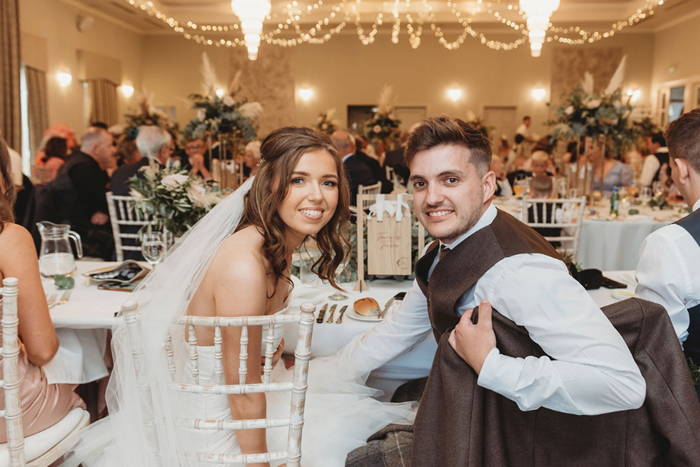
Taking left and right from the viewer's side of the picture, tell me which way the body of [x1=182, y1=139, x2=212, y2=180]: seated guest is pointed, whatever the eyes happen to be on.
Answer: facing the viewer

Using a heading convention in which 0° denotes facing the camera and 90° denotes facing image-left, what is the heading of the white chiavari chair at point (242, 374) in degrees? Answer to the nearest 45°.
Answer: approximately 180°

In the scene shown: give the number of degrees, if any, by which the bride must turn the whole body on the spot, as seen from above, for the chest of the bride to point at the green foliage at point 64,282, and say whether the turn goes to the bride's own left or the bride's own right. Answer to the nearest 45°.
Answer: approximately 135° to the bride's own left

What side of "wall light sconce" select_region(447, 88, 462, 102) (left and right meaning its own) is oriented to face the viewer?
front

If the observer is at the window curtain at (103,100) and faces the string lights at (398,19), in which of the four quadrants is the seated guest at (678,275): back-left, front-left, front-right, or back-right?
front-right

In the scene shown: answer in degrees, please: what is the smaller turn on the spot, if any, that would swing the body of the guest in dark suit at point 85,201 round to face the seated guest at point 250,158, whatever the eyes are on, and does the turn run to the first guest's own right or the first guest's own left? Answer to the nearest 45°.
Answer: approximately 45° to the first guest's own left

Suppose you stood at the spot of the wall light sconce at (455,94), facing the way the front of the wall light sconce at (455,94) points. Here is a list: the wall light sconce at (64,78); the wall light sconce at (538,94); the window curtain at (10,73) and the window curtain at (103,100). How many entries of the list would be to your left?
1

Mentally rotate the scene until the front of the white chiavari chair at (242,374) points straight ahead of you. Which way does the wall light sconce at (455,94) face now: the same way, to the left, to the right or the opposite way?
the opposite way

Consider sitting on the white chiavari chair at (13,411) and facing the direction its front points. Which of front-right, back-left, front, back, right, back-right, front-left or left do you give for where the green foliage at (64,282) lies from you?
front-left

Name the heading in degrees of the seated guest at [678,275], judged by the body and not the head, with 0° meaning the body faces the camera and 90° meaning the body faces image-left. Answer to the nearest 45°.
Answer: approximately 135°

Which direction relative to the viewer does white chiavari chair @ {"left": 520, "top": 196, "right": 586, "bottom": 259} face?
away from the camera

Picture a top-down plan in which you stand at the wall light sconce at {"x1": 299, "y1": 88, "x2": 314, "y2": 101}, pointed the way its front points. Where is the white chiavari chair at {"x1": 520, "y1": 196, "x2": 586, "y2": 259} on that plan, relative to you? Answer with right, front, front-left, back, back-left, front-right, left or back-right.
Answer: front

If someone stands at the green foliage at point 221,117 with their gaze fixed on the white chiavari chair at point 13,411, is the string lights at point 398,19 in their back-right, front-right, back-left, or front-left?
back-left

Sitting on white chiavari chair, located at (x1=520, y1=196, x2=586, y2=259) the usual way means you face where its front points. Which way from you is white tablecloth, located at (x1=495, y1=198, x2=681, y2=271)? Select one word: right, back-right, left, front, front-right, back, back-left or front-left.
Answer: front-right

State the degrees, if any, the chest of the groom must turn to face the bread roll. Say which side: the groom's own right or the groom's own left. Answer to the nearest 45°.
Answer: approximately 90° to the groom's own right
